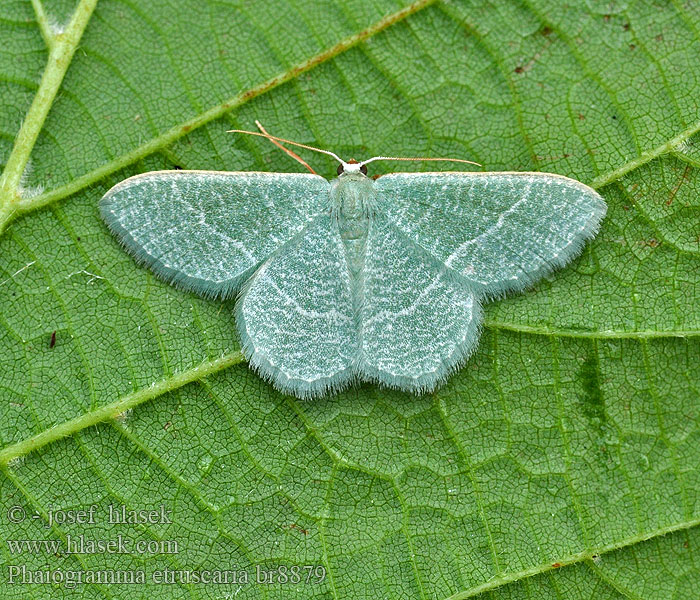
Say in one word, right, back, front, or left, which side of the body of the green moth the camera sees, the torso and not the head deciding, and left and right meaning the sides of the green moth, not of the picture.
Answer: back
